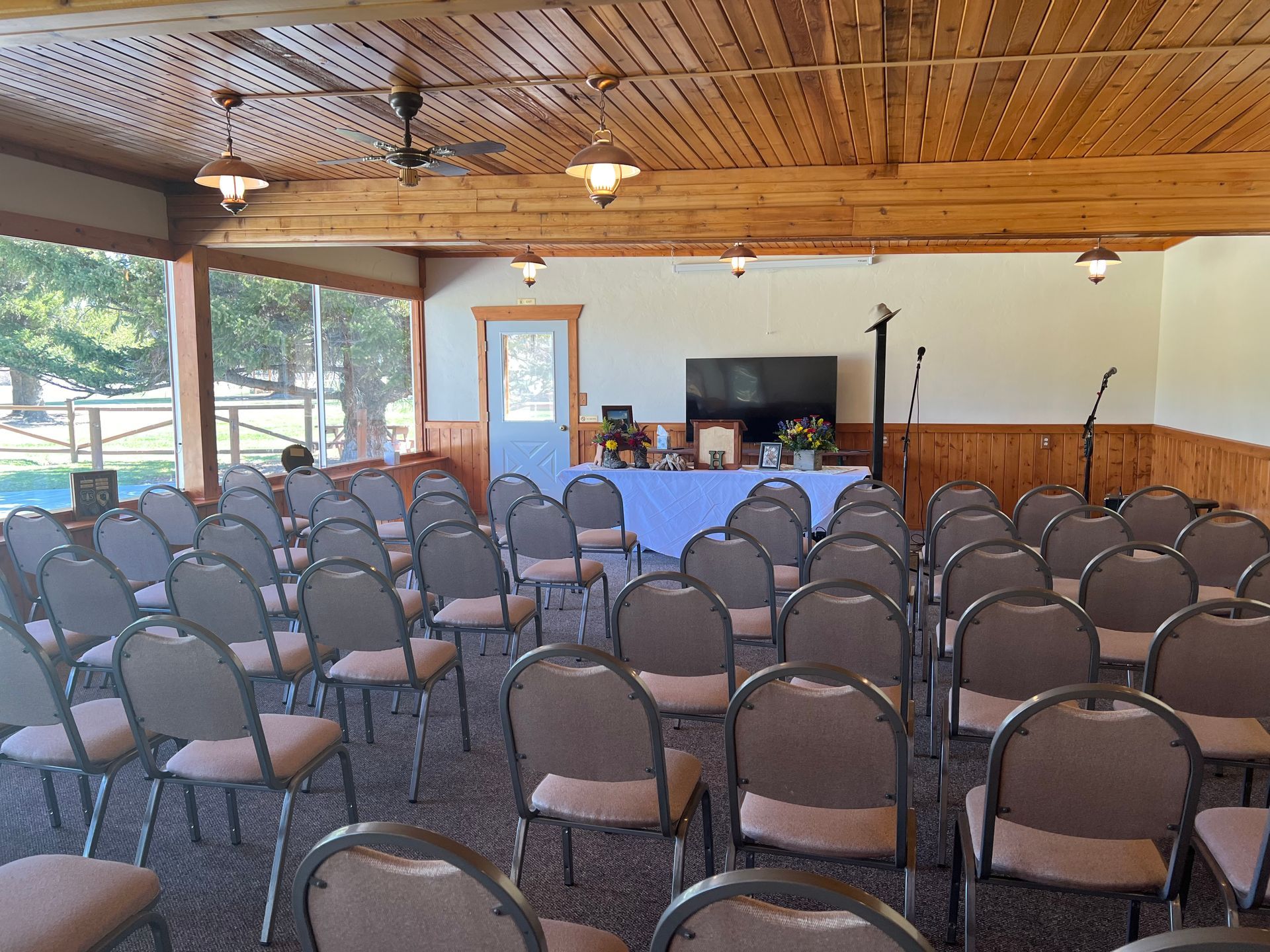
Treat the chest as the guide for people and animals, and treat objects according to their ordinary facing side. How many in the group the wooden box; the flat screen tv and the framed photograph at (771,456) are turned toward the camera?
3

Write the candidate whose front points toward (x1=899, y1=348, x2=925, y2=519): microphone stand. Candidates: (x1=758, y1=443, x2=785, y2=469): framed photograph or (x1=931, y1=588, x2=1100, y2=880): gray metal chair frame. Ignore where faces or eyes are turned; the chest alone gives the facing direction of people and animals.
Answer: the gray metal chair frame

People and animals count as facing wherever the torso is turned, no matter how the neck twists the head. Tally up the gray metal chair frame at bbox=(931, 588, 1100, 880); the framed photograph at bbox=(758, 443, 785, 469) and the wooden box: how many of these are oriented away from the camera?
1

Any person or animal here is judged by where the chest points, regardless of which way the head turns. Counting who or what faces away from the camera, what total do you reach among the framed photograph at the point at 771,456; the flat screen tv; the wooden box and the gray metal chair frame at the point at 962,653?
1

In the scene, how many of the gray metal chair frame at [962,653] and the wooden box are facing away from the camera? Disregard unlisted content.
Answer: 1

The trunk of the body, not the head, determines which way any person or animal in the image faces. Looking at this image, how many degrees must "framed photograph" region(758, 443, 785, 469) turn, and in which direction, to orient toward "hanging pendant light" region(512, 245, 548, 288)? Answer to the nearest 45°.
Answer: approximately 90° to its right

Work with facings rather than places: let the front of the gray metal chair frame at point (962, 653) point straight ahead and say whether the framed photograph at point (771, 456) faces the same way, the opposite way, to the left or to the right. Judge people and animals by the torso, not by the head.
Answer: the opposite way

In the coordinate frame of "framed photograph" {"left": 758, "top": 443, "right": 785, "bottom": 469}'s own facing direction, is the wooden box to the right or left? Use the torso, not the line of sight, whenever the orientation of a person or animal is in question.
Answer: on its right

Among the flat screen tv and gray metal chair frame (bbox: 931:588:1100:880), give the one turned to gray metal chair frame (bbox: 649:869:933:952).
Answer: the flat screen tv

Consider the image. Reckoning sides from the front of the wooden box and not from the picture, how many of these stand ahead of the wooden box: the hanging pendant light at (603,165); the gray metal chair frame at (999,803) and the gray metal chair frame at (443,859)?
3

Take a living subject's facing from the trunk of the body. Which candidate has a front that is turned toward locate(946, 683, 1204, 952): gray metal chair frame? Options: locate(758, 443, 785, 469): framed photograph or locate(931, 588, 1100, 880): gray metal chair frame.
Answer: the framed photograph

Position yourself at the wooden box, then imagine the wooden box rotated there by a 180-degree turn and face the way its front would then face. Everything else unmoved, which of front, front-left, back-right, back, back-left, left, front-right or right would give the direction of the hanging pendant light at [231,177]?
back-left

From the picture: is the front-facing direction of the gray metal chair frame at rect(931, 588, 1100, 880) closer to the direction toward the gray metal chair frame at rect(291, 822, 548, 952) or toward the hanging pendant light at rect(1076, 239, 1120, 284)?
the hanging pendant light

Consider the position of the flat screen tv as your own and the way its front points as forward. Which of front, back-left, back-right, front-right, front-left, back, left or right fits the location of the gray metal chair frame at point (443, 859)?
front

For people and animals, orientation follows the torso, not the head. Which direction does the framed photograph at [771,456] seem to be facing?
toward the camera

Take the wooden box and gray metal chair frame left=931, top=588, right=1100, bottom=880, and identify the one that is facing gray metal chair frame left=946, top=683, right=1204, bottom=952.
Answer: the wooden box

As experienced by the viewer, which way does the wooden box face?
facing the viewer

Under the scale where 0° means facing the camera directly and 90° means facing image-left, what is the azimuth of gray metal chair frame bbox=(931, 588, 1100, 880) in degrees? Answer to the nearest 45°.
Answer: approximately 180°

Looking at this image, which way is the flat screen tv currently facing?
toward the camera

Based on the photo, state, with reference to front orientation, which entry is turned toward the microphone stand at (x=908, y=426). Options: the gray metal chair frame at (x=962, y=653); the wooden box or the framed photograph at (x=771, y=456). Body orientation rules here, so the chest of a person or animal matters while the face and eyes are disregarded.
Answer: the gray metal chair frame

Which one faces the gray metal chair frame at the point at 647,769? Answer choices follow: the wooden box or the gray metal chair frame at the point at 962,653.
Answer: the wooden box
